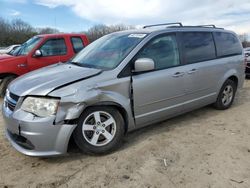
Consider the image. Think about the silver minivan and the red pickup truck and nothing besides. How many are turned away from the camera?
0

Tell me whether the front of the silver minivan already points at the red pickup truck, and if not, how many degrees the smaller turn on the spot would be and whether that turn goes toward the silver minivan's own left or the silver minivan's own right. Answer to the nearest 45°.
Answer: approximately 90° to the silver minivan's own right

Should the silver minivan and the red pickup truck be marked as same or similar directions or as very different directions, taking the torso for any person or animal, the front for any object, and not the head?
same or similar directions

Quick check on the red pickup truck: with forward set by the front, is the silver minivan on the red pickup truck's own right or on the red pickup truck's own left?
on the red pickup truck's own left

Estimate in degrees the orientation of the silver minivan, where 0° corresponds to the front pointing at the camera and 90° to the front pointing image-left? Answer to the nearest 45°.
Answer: approximately 45°
